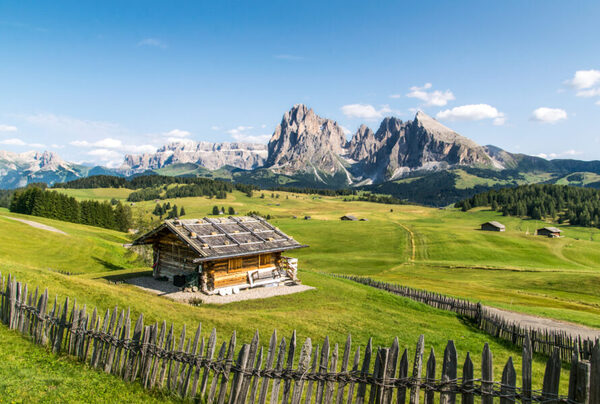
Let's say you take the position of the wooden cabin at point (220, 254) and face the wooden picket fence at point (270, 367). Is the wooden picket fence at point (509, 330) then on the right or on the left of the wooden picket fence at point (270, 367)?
left

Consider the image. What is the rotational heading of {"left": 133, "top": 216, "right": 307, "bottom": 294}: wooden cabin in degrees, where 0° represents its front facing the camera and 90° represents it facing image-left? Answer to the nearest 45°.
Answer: approximately 315°

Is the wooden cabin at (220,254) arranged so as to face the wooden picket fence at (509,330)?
yes

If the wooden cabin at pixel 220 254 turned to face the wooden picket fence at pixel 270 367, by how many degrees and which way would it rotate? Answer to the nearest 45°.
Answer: approximately 45° to its right

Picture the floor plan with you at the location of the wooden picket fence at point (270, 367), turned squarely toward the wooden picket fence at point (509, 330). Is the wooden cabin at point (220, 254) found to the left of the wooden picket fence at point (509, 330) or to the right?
left
